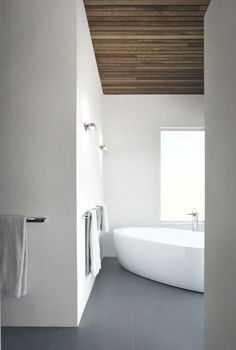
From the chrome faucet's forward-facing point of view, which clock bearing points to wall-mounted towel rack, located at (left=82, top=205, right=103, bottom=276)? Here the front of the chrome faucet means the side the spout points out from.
The wall-mounted towel rack is roughly at 10 o'clock from the chrome faucet.

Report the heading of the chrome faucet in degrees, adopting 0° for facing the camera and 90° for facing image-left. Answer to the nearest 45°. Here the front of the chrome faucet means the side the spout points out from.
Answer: approximately 90°

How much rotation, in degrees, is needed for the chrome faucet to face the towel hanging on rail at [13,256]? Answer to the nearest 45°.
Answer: approximately 45° to its left
